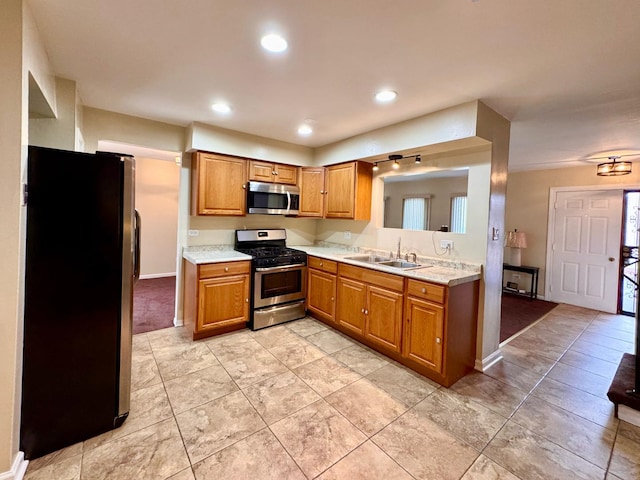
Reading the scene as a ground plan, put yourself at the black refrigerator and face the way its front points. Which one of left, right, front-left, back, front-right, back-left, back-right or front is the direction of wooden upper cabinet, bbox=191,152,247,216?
front-left

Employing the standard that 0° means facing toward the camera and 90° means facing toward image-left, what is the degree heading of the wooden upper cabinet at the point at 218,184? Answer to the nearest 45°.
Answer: approximately 315°

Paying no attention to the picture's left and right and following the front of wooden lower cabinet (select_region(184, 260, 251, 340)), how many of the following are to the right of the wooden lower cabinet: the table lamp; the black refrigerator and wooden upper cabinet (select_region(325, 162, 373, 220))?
1

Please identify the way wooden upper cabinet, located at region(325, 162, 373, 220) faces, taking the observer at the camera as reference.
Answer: facing the viewer and to the left of the viewer

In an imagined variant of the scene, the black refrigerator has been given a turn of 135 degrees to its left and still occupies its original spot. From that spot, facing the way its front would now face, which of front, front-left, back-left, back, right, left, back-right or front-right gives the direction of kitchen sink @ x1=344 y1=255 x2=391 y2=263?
back-right

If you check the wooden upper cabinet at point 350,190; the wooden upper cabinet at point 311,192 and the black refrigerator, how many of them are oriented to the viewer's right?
1

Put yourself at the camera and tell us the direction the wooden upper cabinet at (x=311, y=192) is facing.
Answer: facing the viewer

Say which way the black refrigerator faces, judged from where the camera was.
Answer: facing to the right of the viewer

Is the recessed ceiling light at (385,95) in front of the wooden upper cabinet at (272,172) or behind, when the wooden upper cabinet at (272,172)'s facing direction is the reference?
in front

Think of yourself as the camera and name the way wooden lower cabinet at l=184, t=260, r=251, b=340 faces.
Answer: facing the viewer and to the right of the viewer

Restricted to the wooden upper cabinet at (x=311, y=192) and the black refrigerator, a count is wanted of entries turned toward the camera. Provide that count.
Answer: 1
